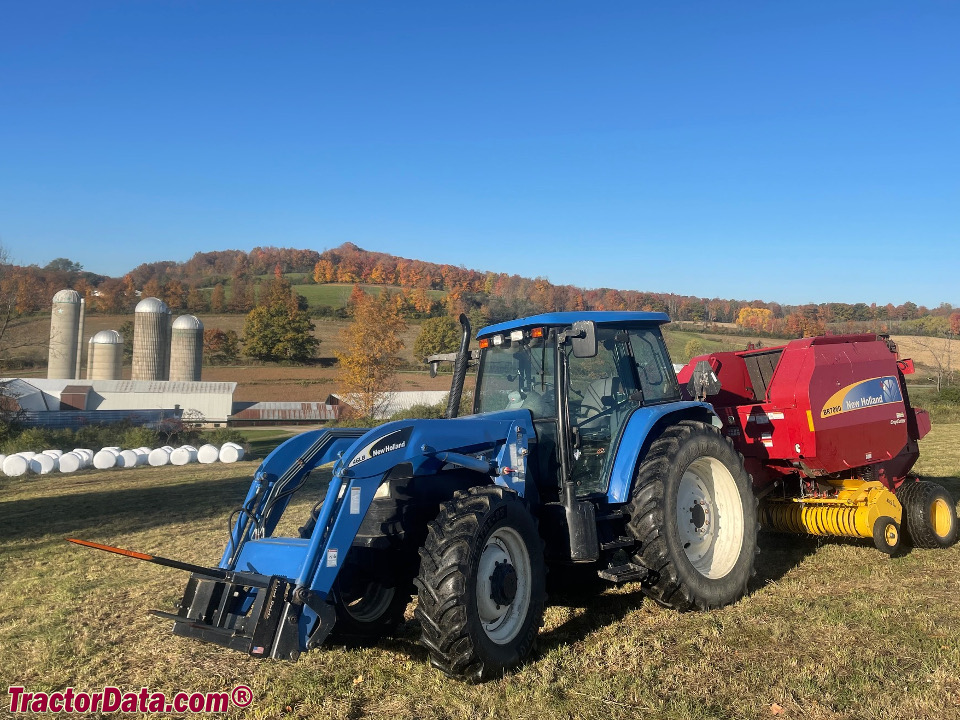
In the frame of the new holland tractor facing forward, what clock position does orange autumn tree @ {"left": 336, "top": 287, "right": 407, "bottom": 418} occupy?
The orange autumn tree is roughly at 4 o'clock from the new holland tractor.

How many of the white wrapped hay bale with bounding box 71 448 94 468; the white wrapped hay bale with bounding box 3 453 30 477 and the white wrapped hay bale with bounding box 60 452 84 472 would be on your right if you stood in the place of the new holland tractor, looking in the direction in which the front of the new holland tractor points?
3

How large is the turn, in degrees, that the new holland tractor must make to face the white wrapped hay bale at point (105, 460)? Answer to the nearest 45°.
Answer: approximately 90° to its right

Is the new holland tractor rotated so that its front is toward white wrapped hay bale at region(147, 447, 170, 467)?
no

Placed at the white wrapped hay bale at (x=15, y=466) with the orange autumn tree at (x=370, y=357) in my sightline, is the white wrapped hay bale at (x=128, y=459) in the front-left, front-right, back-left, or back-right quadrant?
front-right

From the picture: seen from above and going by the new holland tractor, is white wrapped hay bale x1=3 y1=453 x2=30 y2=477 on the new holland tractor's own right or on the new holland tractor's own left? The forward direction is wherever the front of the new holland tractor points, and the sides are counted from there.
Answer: on the new holland tractor's own right

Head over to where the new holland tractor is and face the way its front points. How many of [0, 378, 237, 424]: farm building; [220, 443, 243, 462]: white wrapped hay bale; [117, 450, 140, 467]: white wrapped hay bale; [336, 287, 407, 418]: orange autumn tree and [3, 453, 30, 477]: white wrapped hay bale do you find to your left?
0

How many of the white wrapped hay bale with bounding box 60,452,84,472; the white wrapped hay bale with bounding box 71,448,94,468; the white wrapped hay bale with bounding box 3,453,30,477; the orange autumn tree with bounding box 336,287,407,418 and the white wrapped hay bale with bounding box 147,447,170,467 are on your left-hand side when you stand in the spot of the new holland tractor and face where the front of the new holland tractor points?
0

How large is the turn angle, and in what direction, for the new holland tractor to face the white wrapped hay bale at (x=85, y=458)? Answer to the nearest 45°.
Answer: approximately 90° to its right

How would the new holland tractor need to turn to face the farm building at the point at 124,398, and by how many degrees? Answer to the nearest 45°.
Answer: approximately 90° to its right

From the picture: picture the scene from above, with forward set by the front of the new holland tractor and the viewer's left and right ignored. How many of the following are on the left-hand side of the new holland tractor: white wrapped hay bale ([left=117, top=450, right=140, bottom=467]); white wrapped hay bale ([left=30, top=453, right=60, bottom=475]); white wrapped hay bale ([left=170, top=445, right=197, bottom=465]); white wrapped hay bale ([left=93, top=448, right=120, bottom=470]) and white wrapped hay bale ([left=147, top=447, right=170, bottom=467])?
0

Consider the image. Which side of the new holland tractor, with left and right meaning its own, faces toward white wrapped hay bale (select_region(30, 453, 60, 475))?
right

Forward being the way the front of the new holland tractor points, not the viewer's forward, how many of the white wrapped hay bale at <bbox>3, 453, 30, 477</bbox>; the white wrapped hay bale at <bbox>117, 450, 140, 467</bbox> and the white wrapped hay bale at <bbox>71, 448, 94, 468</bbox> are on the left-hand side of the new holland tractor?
0

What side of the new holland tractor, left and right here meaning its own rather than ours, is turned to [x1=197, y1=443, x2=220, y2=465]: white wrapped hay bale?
right

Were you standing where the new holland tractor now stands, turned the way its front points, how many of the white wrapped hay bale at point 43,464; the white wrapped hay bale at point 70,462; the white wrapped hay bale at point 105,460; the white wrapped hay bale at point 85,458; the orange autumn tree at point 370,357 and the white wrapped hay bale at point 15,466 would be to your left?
0

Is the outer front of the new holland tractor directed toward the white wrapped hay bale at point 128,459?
no

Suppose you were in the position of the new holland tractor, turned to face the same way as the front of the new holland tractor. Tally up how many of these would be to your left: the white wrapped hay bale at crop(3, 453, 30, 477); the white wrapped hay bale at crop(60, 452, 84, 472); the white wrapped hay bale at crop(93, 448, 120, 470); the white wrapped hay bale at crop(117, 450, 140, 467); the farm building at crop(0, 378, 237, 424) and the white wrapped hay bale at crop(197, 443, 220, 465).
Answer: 0

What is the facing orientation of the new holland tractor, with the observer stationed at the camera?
facing the viewer and to the left of the viewer
